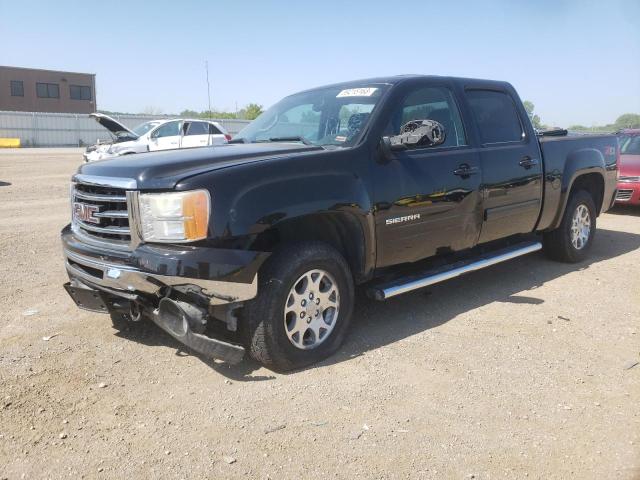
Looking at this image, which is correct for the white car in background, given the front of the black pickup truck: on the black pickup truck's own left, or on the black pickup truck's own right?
on the black pickup truck's own right

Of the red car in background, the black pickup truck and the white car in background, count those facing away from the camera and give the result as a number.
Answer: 0

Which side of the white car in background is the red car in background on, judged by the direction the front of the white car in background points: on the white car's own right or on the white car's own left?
on the white car's own left

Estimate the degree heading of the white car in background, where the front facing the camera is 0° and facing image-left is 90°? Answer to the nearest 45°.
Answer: approximately 90°

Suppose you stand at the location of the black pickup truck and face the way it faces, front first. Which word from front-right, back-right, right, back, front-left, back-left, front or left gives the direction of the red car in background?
back

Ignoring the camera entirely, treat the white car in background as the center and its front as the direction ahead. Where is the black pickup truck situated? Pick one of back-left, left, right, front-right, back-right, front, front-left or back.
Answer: left

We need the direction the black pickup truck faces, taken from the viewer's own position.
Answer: facing the viewer and to the left of the viewer

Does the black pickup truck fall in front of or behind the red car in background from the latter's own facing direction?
in front

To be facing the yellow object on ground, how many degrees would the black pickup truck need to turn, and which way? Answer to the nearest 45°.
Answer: approximately 90° to its right

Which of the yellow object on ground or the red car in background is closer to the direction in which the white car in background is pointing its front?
the yellow object on ground

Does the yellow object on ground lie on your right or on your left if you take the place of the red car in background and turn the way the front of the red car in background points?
on your right
